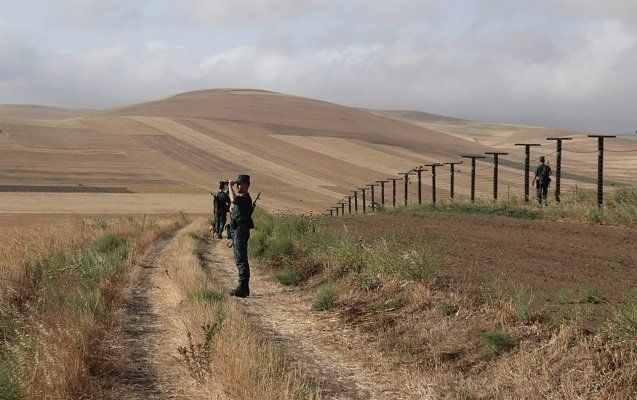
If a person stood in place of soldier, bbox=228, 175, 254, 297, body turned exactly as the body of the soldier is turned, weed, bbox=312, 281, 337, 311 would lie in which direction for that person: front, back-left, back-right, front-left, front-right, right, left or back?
back-left

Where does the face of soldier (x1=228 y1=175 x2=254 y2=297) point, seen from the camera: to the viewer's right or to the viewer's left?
to the viewer's left

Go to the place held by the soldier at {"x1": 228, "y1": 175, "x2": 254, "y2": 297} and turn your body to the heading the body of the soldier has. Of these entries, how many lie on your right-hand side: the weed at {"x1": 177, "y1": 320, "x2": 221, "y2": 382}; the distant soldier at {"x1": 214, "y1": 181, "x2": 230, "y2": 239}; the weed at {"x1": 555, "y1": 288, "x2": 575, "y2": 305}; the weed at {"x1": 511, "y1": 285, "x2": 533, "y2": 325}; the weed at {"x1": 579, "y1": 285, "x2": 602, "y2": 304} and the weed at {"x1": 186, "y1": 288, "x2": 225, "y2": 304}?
1

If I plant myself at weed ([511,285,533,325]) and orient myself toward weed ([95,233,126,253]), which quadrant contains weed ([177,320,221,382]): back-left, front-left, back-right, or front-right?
front-left

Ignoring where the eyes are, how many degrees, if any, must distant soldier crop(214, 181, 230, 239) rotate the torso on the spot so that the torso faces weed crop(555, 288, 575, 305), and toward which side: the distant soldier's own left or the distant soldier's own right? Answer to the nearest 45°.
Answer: approximately 180°

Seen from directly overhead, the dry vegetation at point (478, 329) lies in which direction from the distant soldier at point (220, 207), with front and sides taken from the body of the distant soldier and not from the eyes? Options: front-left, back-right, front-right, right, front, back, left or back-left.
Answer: back

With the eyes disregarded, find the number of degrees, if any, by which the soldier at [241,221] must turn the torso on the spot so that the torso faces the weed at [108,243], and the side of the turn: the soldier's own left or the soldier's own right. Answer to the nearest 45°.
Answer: approximately 45° to the soldier's own right

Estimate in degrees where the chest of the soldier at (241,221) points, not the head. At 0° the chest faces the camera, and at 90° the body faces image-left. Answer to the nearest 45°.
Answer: approximately 90°

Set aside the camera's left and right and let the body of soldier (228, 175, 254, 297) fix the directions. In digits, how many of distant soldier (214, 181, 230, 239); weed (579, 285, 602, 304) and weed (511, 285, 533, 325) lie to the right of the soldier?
1

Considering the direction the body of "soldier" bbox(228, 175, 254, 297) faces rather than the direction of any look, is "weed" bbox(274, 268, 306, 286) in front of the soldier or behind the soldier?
behind

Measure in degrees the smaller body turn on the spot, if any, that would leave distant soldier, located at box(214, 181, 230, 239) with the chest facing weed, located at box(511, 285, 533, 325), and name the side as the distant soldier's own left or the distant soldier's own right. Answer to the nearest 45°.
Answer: approximately 180°
